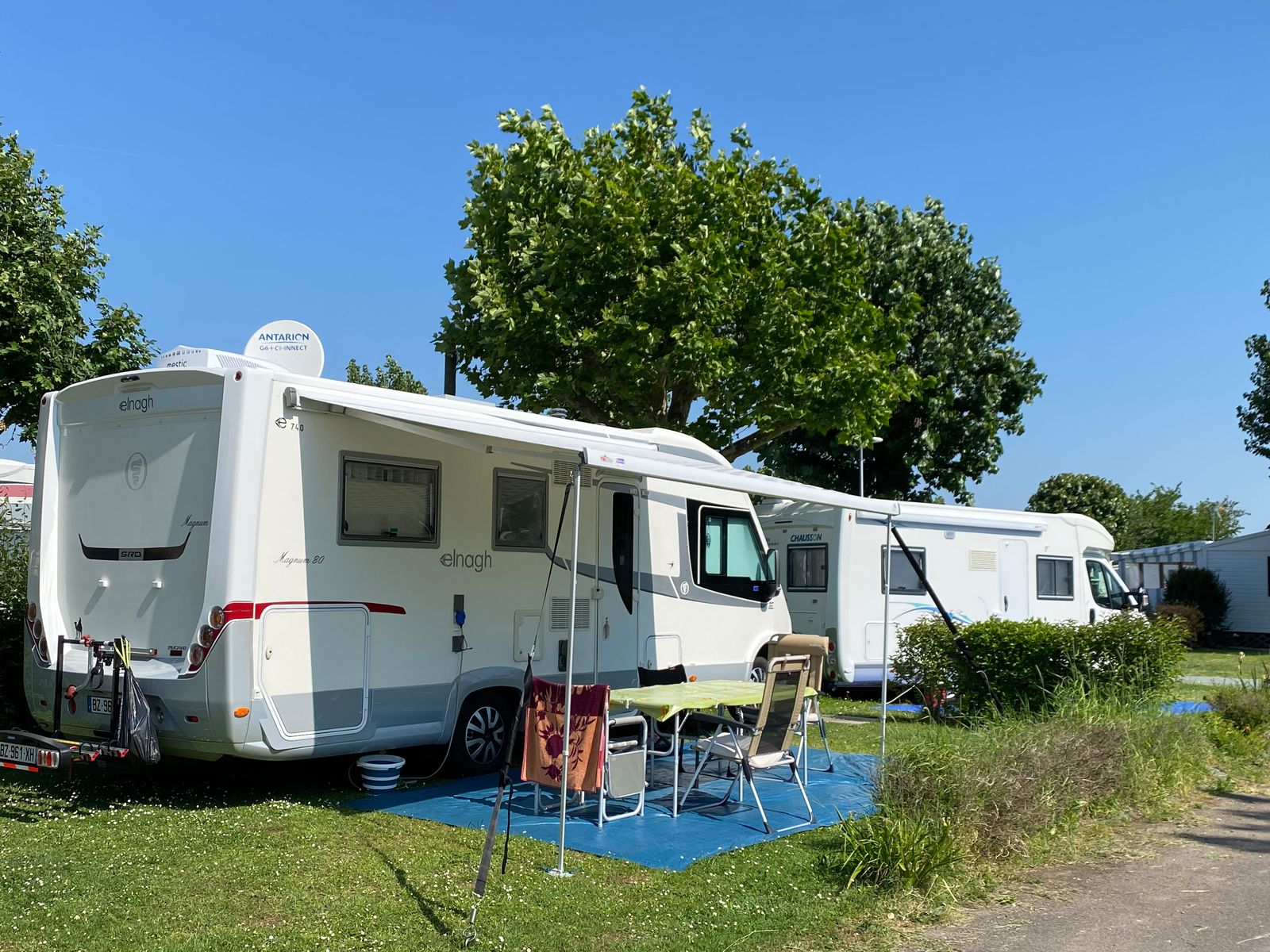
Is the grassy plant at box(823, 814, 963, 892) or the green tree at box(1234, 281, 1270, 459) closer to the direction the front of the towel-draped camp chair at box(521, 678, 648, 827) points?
the green tree

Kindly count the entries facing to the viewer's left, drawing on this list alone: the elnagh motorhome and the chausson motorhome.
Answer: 0

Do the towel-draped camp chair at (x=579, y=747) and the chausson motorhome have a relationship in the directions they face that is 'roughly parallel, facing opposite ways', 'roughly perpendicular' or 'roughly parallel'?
roughly parallel

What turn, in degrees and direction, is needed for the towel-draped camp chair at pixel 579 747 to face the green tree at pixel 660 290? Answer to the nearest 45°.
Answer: approximately 45° to its left

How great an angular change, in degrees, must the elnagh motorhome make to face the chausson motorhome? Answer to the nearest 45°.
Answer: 0° — it already faces it

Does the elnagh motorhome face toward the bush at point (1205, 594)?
yes

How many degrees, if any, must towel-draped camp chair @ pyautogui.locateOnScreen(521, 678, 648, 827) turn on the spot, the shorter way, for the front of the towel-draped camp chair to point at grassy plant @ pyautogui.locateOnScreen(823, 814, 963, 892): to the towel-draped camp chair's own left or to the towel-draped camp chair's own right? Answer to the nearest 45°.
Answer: approximately 90° to the towel-draped camp chair's own right

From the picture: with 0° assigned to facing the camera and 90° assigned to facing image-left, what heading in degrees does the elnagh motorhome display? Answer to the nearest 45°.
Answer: approximately 225°

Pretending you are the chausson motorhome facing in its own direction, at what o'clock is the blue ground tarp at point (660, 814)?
The blue ground tarp is roughly at 5 o'clock from the chausson motorhome.

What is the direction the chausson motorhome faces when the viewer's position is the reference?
facing away from the viewer and to the right of the viewer

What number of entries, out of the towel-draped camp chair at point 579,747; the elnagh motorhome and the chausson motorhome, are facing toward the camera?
0

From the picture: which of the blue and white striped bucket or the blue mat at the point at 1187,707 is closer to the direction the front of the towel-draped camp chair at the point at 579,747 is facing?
the blue mat

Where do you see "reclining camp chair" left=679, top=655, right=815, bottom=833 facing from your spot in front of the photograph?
facing away from the viewer and to the left of the viewer

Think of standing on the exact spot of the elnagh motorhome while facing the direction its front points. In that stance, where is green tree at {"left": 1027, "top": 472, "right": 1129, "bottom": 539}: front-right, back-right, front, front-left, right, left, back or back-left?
front

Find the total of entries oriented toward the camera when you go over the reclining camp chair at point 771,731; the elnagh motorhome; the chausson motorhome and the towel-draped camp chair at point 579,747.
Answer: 0
